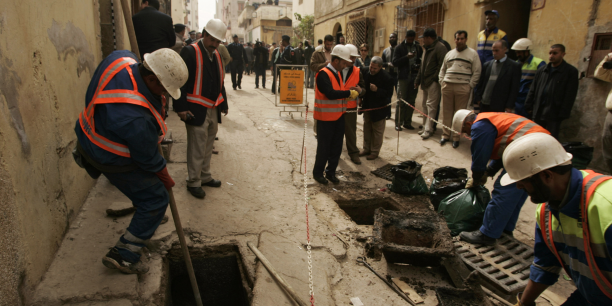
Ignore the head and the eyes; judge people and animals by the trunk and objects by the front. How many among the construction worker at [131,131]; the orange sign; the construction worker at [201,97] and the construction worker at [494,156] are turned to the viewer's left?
1

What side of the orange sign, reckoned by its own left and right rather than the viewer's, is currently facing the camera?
front

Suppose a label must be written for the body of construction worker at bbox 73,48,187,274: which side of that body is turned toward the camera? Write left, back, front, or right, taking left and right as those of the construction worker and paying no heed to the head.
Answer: right

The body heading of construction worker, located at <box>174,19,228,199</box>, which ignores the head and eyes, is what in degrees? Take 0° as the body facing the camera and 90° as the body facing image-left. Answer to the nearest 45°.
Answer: approximately 315°

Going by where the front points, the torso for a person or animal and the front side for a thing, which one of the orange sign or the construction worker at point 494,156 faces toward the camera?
the orange sign

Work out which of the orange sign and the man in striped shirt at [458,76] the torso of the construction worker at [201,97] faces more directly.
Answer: the man in striped shirt

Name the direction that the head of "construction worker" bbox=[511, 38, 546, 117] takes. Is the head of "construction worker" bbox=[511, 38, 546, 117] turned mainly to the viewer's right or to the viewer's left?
to the viewer's left

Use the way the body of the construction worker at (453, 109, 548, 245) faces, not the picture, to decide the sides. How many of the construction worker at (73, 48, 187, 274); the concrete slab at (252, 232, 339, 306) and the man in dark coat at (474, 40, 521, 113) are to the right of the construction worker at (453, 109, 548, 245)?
1

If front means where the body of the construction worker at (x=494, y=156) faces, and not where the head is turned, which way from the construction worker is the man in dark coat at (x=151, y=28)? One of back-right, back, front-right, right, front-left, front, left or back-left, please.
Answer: front

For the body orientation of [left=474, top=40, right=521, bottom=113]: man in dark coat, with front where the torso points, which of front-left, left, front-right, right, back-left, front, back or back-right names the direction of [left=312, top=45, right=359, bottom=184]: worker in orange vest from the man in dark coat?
front

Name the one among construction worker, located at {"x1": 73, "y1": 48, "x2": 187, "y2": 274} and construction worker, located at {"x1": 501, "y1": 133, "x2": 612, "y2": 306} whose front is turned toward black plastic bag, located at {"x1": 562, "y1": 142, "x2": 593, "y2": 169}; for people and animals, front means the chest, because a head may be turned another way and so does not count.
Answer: construction worker, located at {"x1": 73, "y1": 48, "x2": 187, "y2": 274}

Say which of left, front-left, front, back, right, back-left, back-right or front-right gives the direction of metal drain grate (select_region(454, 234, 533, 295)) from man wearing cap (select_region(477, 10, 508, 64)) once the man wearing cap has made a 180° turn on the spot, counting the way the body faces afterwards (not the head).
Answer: back-right

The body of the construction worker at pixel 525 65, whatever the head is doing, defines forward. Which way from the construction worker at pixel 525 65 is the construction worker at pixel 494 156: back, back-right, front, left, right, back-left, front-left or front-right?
front-left

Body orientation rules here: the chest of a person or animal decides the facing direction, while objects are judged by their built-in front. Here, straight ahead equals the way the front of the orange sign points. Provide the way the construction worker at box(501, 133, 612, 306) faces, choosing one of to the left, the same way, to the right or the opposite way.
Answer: to the right

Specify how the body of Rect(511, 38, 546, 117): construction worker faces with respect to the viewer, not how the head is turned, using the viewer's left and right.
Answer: facing the viewer and to the left of the viewer

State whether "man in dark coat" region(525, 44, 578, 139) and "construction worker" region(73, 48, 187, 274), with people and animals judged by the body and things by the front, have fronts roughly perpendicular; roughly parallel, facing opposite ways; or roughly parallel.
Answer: roughly parallel, facing opposite ways
